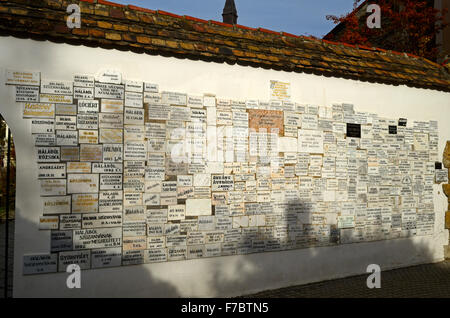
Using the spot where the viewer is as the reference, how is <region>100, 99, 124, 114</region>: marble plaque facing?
facing the viewer

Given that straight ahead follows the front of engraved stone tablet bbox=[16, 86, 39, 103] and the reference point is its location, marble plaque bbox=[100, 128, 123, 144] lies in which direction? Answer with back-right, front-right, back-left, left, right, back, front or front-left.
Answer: left

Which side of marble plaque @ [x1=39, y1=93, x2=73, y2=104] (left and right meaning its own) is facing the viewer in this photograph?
front

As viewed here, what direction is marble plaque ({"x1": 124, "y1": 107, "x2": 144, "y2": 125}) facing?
toward the camera
